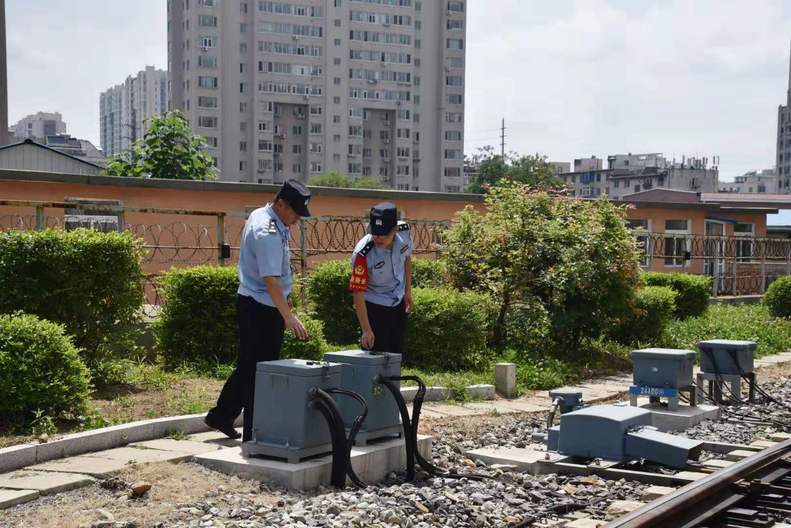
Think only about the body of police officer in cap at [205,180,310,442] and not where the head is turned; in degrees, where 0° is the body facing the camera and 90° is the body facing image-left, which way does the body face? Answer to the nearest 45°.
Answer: approximately 270°

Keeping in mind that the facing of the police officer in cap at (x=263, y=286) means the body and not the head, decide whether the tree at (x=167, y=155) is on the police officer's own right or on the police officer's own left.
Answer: on the police officer's own left

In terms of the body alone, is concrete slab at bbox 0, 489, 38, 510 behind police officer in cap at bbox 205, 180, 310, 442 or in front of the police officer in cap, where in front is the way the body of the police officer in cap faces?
behind

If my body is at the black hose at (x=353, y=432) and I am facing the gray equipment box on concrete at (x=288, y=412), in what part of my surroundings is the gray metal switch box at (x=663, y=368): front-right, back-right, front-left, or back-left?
back-right

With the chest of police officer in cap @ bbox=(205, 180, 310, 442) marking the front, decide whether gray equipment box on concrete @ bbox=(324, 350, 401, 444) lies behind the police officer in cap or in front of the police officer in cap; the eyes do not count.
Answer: in front

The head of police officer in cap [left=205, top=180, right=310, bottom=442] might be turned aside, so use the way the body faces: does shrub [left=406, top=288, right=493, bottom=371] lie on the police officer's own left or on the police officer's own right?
on the police officer's own left

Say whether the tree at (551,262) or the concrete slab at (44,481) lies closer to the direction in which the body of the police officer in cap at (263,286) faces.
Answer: the tree

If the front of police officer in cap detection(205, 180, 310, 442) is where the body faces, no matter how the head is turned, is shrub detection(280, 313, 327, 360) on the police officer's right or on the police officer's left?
on the police officer's left

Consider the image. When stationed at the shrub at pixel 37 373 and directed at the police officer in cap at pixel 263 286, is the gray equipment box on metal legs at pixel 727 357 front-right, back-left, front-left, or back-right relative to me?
front-left

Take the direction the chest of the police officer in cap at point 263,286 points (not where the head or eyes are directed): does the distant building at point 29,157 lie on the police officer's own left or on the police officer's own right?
on the police officer's own left

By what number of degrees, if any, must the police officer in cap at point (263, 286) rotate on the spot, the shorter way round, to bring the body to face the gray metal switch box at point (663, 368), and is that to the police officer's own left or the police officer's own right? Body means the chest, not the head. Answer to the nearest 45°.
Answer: approximately 45° to the police officer's own left

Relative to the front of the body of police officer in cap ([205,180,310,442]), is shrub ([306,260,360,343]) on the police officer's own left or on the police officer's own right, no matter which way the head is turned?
on the police officer's own left

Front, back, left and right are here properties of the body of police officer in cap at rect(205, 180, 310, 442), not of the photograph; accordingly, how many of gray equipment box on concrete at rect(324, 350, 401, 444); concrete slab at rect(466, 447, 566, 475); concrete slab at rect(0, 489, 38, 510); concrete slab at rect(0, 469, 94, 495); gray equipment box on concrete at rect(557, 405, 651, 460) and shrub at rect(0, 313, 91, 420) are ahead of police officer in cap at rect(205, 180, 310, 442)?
3

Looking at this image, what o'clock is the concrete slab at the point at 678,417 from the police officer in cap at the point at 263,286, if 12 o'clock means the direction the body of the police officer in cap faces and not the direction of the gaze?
The concrete slab is roughly at 11 o'clock from the police officer in cap.

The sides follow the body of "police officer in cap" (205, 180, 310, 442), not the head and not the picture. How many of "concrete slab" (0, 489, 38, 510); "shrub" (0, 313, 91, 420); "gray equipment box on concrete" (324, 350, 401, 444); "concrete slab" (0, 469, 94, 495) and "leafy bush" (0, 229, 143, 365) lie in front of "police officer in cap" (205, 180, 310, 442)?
1
